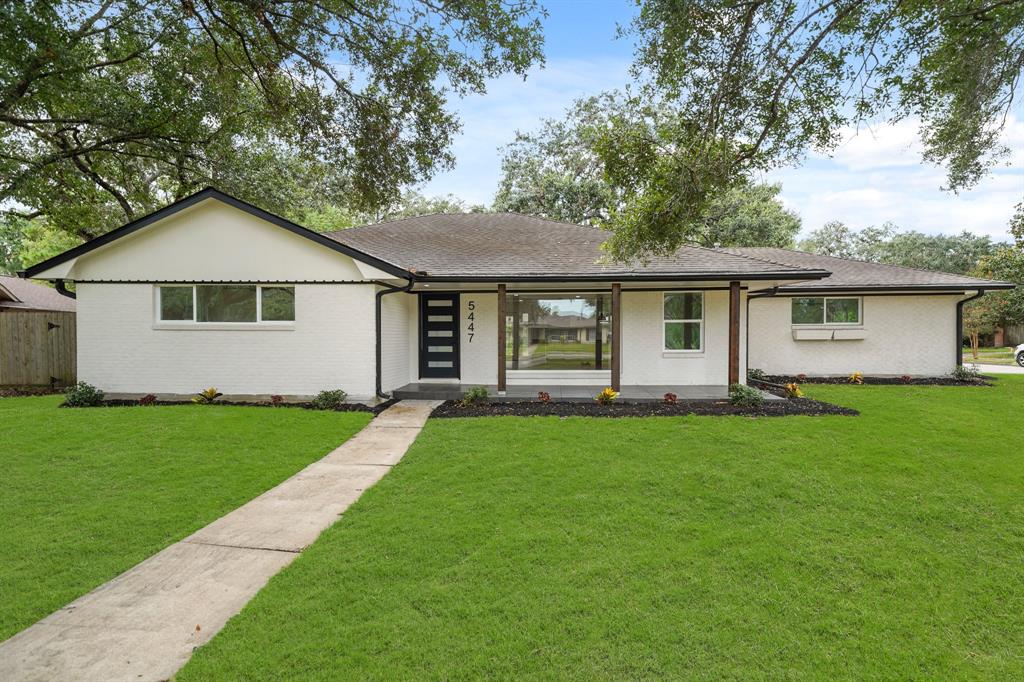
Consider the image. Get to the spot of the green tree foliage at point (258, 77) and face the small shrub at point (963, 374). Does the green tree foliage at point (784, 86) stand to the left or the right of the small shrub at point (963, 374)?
right

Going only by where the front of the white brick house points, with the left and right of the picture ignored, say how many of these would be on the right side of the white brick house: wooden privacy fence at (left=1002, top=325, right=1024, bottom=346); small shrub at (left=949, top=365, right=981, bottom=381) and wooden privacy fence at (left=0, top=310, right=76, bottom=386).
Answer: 1

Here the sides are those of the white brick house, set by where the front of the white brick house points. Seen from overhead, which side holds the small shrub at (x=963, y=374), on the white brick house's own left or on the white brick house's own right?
on the white brick house's own left

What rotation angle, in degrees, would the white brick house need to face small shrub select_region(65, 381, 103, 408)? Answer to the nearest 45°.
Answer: approximately 90° to its right

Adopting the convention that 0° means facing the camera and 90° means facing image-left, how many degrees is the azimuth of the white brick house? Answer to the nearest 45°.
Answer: approximately 0°

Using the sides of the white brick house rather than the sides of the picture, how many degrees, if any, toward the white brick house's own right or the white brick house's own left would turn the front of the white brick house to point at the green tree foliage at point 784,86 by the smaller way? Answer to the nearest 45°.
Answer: approximately 45° to the white brick house's own left
